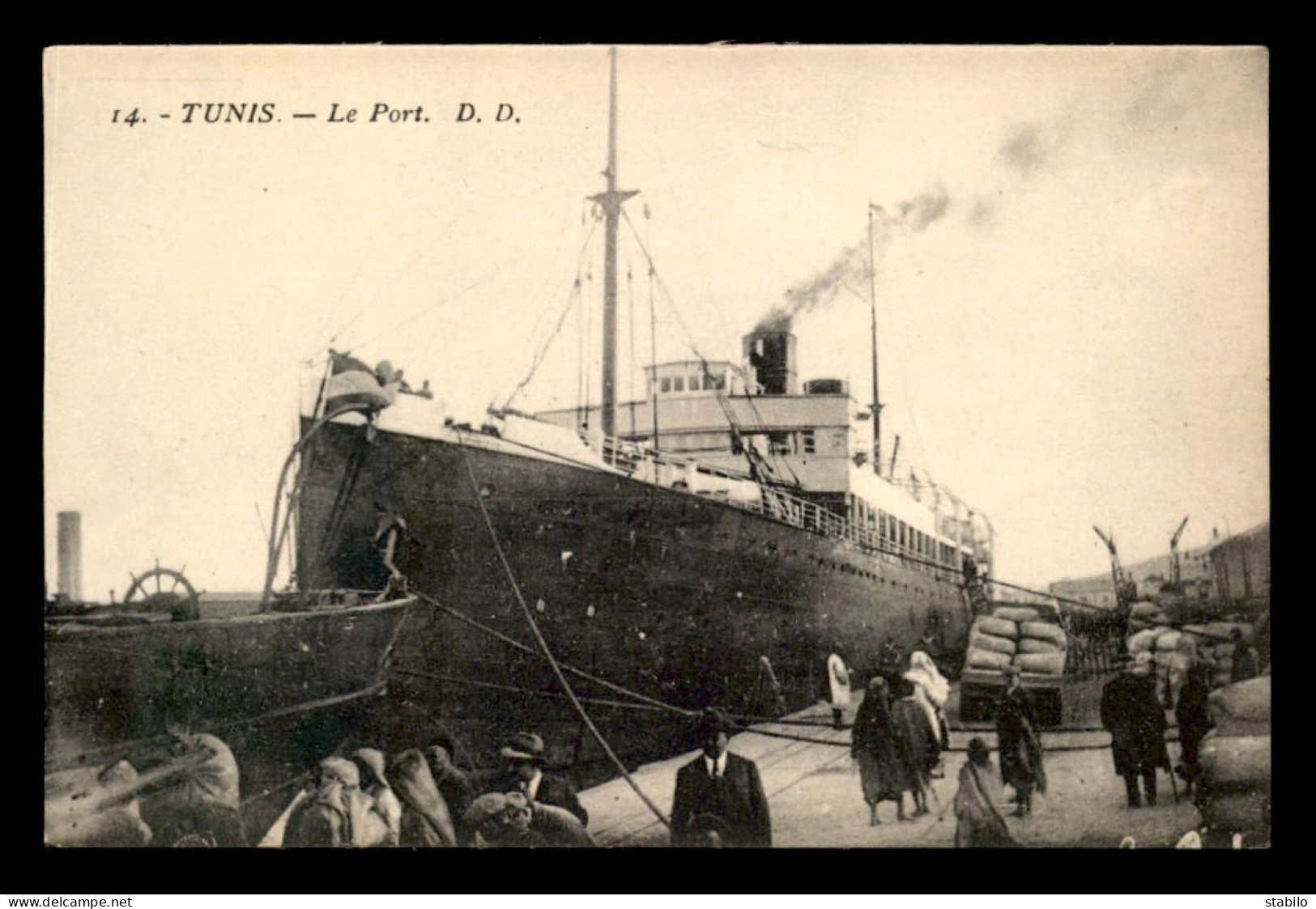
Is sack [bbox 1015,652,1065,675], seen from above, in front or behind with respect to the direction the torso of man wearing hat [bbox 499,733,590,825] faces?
behind

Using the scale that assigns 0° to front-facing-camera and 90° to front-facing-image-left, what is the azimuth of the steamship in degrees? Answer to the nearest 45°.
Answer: approximately 45°
